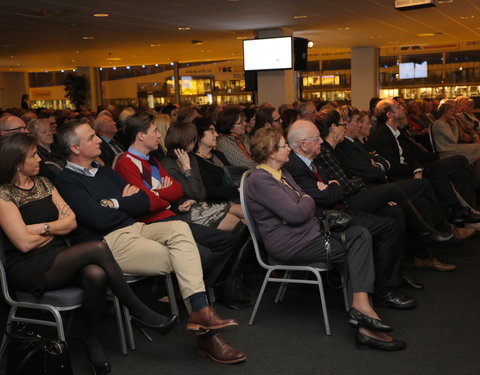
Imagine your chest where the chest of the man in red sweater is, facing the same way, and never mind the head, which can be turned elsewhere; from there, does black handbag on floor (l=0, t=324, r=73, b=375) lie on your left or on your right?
on your right

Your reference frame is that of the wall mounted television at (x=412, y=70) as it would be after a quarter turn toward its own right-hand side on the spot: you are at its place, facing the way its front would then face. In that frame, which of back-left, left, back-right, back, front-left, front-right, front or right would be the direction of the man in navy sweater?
left

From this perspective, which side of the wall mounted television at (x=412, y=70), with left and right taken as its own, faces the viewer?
front

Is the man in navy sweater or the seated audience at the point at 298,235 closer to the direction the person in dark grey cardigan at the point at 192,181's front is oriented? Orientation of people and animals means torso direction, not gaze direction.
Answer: the seated audience

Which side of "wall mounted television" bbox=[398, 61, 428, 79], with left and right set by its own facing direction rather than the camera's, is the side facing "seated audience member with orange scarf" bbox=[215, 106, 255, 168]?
front

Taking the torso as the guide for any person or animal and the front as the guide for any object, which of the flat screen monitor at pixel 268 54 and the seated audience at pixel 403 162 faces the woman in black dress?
the flat screen monitor

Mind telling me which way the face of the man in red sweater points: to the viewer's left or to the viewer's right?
to the viewer's right

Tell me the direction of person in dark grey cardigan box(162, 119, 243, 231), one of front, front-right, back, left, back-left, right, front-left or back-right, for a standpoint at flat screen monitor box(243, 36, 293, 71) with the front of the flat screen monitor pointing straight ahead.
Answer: front

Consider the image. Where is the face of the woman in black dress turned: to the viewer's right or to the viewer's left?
to the viewer's right

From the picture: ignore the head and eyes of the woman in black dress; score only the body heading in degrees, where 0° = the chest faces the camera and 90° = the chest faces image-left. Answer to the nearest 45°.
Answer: approximately 315°

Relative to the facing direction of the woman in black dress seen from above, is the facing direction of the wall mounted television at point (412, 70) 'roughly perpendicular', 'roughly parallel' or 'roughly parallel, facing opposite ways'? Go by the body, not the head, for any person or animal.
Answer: roughly perpendicular

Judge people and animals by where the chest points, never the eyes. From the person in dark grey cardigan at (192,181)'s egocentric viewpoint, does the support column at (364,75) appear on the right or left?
on their left

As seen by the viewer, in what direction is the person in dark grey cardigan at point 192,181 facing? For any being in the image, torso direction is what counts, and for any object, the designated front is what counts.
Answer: to the viewer's right

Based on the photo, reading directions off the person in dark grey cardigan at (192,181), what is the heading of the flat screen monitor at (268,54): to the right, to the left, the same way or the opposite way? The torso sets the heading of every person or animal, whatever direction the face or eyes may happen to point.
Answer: to the right

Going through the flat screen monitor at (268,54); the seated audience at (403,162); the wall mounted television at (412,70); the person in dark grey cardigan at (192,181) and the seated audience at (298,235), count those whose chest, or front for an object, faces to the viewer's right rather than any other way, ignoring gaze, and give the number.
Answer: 3

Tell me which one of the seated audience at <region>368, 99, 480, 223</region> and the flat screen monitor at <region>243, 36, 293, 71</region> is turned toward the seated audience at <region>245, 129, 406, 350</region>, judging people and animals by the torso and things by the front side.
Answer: the flat screen monitor

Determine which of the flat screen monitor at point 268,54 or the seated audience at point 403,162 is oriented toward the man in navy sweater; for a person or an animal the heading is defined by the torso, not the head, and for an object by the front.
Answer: the flat screen monitor

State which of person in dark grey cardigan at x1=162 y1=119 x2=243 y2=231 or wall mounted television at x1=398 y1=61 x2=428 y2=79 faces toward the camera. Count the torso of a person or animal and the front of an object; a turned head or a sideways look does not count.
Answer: the wall mounted television
